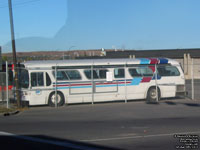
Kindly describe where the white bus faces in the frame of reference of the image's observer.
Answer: facing to the left of the viewer
